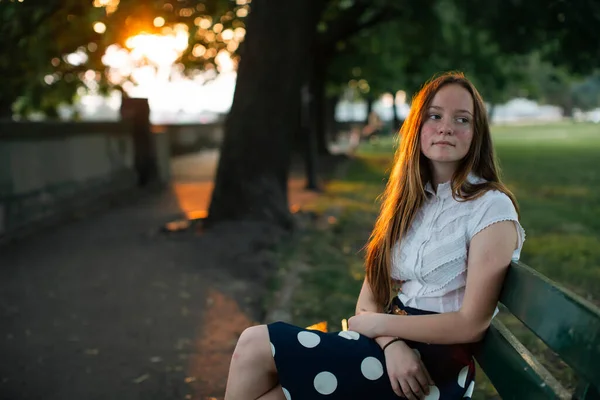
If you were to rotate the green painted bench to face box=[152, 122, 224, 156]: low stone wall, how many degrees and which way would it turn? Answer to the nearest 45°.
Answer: approximately 90° to its right

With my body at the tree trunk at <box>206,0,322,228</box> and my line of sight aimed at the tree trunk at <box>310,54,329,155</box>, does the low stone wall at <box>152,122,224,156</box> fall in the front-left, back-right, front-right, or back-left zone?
front-left

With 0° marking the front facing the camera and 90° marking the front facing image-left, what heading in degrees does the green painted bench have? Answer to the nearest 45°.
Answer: approximately 45°

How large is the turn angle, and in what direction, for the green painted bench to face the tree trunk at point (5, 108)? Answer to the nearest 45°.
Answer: approximately 90° to its right

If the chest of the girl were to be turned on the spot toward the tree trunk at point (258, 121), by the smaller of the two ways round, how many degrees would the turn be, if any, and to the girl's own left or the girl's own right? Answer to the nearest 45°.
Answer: approximately 135° to the girl's own right

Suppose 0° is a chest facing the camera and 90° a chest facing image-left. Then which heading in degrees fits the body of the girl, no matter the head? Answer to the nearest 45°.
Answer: approximately 45°

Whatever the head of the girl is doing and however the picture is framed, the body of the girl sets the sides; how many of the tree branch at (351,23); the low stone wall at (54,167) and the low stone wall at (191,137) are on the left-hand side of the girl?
0

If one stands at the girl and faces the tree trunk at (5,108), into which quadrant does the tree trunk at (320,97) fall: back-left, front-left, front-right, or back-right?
front-right
